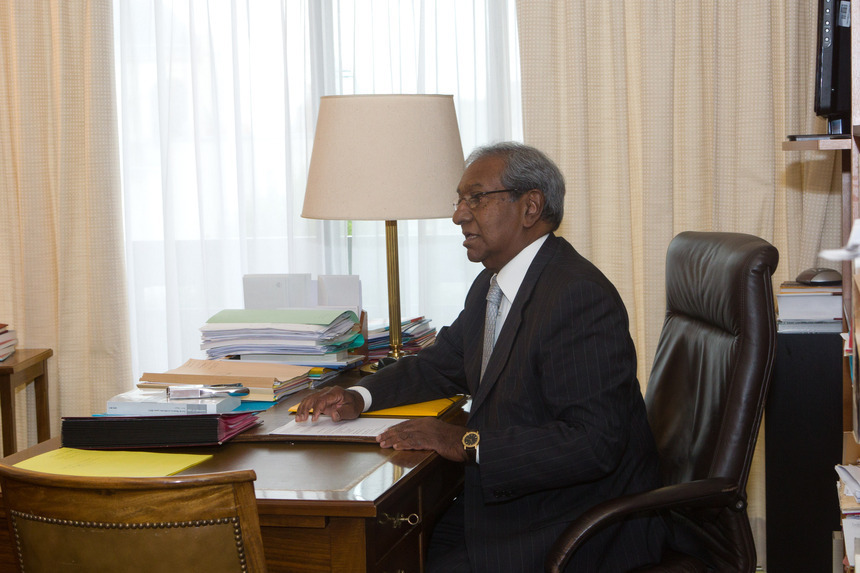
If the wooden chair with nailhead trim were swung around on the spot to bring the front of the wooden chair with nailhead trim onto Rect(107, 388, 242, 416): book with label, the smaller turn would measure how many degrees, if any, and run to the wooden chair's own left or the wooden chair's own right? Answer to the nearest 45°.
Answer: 0° — it already faces it

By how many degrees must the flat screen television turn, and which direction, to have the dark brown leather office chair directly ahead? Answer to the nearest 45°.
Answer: approximately 90° to its left

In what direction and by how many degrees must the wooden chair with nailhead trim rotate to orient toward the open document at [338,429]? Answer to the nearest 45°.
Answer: approximately 45° to its right

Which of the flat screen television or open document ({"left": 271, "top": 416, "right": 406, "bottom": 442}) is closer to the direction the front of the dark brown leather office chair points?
the open document

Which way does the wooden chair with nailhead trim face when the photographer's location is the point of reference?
facing away from the viewer

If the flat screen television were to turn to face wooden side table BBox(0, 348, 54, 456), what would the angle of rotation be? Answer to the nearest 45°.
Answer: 0° — it already faces it

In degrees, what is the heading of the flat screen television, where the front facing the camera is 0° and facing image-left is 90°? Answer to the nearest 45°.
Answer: approximately 90°

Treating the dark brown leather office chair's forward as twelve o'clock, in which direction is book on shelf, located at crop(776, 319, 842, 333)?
The book on shelf is roughly at 5 o'clock from the dark brown leather office chair.
